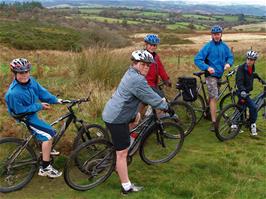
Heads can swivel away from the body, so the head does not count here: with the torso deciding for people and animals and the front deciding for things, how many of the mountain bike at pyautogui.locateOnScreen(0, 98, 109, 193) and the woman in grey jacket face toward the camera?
0

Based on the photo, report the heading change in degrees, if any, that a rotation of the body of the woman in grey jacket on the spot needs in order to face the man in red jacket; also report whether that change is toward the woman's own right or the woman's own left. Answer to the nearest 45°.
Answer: approximately 90° to the woman's own left

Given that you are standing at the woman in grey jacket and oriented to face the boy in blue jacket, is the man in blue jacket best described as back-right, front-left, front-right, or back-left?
back-right

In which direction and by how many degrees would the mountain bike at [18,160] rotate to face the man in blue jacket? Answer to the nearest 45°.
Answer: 0° — it already faces them

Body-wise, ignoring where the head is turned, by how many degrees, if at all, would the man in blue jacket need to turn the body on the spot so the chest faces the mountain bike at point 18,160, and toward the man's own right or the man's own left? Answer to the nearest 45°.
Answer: approximately 45° to the man's own right
